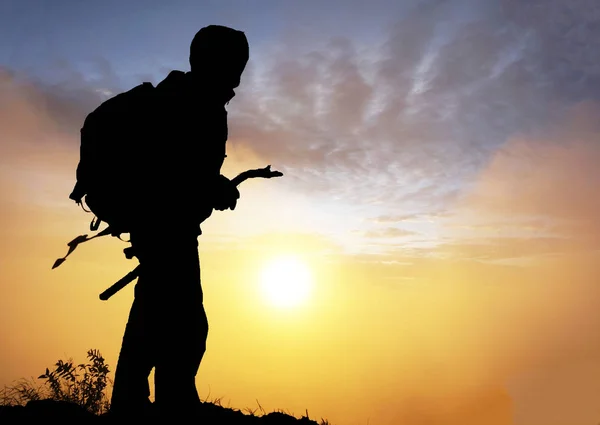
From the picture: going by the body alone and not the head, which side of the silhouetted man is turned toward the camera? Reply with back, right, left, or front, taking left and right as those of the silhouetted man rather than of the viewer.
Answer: right

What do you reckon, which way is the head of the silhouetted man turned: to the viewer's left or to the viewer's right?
to the viewer's right
